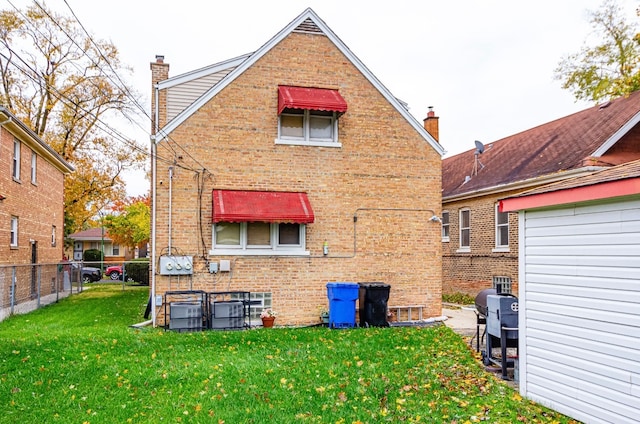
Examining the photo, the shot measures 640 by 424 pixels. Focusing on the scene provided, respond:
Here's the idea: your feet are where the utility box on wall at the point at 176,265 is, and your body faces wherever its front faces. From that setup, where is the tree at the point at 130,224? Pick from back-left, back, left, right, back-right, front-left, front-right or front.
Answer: back

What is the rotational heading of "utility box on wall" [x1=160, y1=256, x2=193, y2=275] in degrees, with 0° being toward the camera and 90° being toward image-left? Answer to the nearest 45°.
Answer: approximately 0°

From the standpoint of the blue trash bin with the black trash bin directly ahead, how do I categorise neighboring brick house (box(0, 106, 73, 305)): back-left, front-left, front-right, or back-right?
back-left

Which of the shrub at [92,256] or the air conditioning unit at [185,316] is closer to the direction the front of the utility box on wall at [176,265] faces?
the air conditioning unit

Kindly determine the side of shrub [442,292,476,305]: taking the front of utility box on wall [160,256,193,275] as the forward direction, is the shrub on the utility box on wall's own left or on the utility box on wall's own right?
on the utility box on wall's own left

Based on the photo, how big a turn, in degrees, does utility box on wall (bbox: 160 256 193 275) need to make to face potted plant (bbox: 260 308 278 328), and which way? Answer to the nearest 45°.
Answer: approximately 90° to its left
